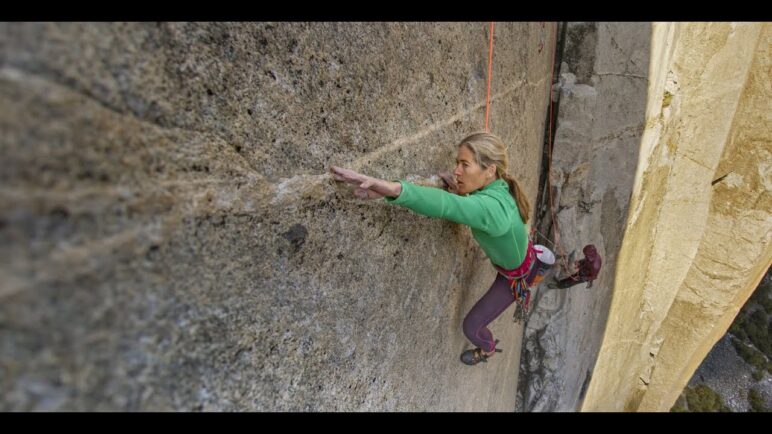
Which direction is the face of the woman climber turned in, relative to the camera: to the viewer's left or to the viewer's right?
to the viewer's left

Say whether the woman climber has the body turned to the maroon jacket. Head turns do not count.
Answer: no

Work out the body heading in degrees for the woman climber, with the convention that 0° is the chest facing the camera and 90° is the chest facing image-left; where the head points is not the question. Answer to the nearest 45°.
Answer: approximately 90°
